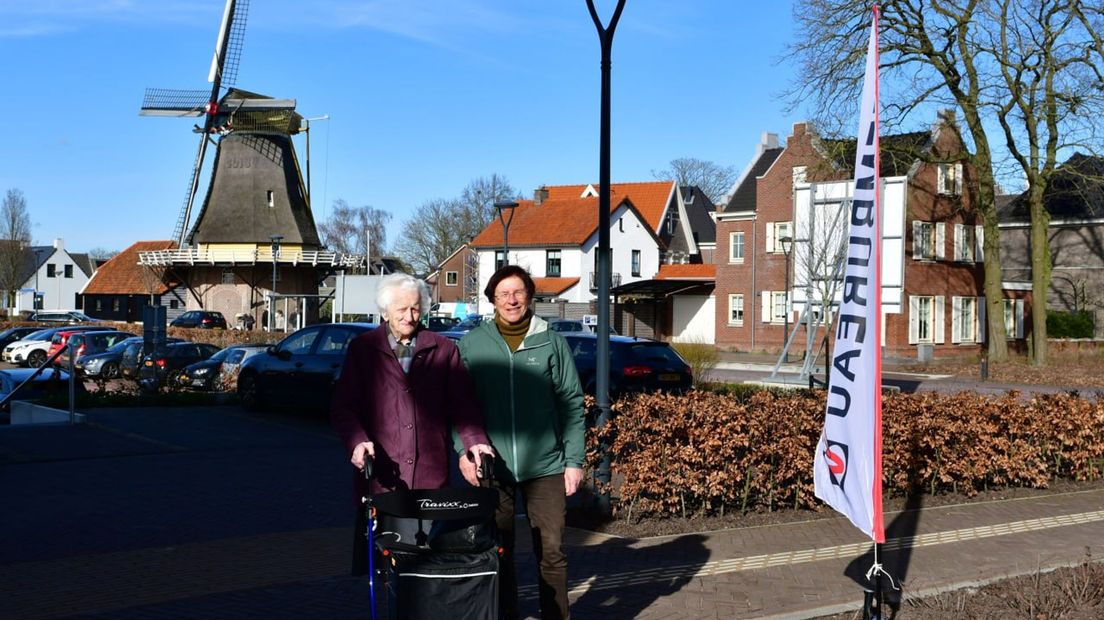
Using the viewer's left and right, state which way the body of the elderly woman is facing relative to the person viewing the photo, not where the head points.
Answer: facing the viewer

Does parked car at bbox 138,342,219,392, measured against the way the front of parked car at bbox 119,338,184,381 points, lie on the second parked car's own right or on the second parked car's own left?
on the second parked car's own left

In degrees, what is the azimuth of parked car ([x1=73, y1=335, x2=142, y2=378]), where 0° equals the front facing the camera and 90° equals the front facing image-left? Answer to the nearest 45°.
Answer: approximately 45°

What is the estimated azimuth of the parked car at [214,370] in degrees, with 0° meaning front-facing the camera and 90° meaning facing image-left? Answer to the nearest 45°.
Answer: approximately 45°

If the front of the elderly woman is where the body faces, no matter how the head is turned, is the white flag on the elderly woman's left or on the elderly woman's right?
on the elderly woman's left

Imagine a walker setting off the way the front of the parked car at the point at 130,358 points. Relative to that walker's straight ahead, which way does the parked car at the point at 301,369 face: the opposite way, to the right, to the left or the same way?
the same way

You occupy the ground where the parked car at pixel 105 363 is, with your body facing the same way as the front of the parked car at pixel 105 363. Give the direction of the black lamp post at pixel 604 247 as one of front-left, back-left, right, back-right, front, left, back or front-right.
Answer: front-left

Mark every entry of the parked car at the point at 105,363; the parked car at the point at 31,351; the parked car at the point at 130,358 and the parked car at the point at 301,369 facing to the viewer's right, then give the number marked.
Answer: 0

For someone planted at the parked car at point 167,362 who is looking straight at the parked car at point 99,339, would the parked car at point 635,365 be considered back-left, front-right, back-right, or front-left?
back-right

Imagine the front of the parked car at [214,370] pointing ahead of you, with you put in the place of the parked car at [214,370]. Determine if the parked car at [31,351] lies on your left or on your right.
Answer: on your right

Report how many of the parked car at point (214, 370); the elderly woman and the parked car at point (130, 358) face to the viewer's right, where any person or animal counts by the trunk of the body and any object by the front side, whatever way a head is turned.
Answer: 0

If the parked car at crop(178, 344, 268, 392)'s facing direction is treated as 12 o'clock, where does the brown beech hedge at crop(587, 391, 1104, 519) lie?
The brown beech hedge is roughly at 10 o'clock from the parked car.

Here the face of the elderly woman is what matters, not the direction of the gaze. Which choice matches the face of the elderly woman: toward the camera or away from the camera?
toward the camera
